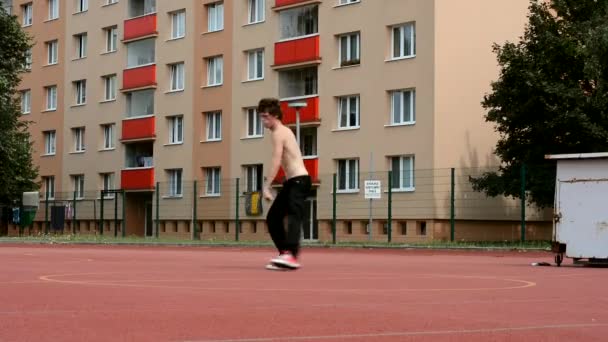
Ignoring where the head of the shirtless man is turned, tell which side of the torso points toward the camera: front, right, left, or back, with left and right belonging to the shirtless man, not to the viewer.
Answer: left

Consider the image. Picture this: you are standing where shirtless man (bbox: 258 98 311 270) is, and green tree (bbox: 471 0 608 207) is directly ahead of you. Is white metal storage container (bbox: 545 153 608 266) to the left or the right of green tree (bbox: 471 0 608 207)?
right

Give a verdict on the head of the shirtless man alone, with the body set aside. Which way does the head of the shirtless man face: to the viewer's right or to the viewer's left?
to the viewer's left

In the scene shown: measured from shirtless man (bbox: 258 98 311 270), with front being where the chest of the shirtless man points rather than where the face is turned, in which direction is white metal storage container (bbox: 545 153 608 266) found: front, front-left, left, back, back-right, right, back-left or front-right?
back-right

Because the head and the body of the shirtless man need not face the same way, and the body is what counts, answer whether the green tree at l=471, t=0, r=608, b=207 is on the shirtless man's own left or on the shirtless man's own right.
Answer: on the shirtless man's own right
